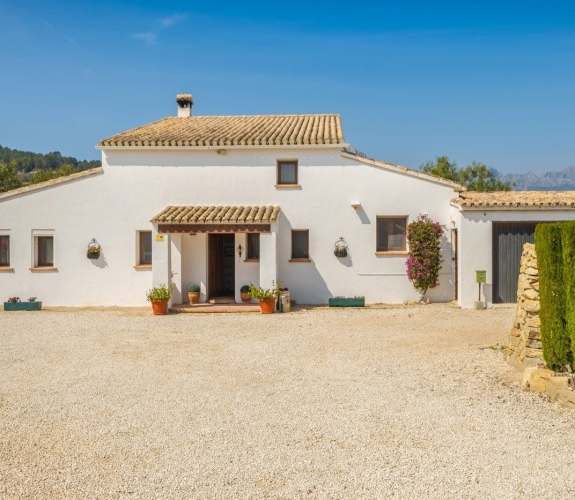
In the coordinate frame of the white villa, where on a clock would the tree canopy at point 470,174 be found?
The tree canopy is roughly at 7 o'clock from the white villa.

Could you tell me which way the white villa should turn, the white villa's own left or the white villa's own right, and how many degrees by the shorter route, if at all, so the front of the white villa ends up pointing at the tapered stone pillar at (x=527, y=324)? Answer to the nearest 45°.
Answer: approximately 45° to the white villa's own left

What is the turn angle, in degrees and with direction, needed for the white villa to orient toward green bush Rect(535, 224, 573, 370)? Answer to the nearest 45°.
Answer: approximately 45° to its left

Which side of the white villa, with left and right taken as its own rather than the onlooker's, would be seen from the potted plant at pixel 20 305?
right

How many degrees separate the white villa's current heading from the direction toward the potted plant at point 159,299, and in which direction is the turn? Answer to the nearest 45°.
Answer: approximately 45° to its right

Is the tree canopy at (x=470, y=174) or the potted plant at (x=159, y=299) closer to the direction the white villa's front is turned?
the potted plant

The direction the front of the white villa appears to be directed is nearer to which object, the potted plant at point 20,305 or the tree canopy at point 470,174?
the potted plant

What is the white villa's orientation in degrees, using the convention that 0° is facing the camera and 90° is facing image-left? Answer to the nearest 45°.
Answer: approximately 0°

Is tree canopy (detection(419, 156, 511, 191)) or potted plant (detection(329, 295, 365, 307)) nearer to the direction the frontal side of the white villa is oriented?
the potted plant

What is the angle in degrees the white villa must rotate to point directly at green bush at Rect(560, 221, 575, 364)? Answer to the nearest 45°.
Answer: approximately 45° to its left

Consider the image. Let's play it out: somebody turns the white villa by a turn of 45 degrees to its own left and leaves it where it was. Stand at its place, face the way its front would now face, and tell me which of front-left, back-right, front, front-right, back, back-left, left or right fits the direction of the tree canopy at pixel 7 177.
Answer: back
